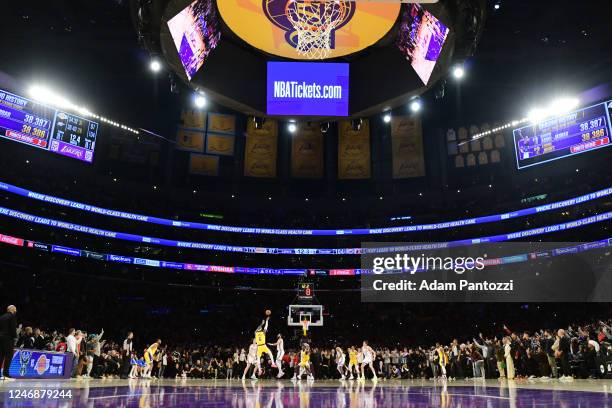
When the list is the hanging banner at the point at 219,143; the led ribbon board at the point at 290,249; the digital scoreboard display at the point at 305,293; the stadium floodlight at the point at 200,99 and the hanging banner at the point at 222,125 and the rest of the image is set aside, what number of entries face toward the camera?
5

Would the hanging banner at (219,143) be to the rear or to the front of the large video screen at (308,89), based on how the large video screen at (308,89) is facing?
to the rear

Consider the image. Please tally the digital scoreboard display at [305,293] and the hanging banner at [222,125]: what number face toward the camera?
2

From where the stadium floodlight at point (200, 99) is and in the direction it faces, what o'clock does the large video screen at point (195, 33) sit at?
The large video screen is roughly at 12 o'clock from the stadium floodlight.

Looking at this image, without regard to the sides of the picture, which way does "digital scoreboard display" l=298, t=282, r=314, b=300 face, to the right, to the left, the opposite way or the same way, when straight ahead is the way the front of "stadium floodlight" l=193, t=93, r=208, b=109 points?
the same way

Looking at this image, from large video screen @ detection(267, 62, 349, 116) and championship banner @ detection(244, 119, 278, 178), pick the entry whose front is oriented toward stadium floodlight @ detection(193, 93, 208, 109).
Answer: the championship banner

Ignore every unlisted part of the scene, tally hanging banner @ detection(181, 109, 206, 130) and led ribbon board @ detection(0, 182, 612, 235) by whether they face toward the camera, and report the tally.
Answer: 2

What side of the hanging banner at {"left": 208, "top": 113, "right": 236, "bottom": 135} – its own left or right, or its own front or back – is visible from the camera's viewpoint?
front

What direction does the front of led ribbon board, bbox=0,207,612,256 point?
toward the camera

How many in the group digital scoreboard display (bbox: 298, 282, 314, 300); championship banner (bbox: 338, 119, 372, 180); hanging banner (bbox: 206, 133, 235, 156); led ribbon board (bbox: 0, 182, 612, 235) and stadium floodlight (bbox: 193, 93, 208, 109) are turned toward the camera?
5

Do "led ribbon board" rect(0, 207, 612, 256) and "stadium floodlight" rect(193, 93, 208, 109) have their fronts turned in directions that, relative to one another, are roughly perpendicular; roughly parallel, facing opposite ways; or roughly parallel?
roughly parallel

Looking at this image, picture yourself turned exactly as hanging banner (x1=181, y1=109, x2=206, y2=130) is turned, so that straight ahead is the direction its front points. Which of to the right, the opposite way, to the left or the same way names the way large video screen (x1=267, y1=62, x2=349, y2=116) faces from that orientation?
the same way

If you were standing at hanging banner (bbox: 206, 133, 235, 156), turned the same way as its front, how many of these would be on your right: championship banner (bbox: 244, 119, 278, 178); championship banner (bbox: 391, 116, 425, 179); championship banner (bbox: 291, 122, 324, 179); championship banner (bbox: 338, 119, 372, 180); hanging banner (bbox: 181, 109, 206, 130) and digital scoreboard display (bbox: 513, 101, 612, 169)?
1

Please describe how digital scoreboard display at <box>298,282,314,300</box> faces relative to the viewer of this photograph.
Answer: facing the viewer

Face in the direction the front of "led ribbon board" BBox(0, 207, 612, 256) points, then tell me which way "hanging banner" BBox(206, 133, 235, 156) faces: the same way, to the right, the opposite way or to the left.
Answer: the same way

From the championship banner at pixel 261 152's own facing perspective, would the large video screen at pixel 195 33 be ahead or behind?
ahead

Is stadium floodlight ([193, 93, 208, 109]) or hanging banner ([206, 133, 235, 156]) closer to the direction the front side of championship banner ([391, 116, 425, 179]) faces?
the stadium floodlight

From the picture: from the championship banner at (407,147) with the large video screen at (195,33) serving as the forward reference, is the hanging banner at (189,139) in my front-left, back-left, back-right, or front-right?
front-right

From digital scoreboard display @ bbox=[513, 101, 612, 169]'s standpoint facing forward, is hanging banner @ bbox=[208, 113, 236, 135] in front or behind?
in front
